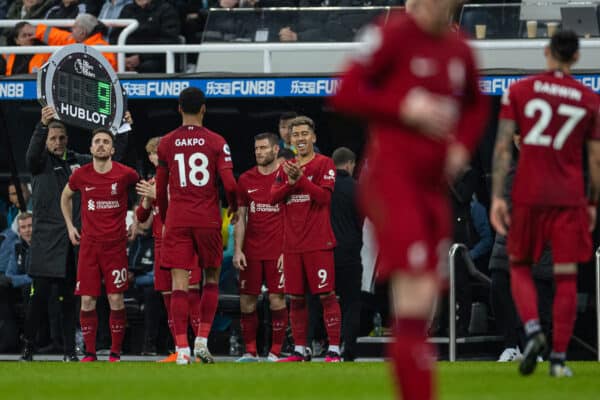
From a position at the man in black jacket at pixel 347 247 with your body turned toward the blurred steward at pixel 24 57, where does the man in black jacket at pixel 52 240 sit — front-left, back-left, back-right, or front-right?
front-left

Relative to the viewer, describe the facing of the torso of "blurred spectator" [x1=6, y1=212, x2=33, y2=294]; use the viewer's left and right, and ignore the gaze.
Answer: facing the viewer and to the right of the viewer

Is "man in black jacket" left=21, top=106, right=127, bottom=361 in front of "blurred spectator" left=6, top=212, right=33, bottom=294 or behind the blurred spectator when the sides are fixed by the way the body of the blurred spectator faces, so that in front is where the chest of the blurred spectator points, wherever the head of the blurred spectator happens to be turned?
in front
